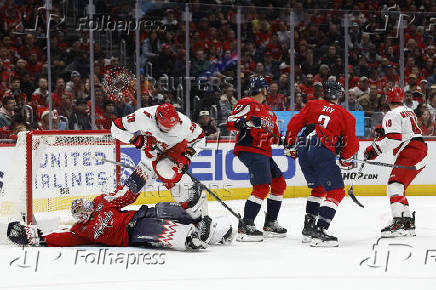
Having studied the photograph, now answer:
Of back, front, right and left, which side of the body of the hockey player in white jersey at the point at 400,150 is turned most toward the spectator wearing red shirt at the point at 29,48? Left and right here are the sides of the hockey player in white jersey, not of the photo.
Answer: front

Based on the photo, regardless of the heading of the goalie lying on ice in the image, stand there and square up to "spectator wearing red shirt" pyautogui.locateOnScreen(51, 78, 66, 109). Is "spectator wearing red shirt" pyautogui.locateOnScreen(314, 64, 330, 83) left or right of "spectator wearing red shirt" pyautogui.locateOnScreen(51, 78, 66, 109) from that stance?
right

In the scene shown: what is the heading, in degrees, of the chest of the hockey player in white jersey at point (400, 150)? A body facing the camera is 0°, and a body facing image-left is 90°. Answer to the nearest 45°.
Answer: approximately 135°
